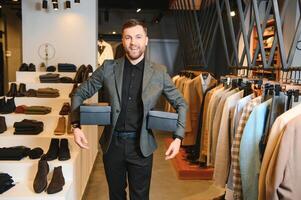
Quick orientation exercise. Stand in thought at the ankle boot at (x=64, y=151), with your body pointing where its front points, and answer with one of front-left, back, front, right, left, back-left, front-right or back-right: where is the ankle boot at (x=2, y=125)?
back-right

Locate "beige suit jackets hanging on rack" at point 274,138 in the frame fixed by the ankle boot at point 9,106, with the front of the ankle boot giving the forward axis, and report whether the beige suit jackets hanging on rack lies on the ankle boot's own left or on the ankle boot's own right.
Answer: on the ankle boot's own left

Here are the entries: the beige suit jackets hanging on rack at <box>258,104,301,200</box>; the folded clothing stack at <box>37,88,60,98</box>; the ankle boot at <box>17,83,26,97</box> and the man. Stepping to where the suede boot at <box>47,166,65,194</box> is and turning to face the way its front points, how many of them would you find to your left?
2

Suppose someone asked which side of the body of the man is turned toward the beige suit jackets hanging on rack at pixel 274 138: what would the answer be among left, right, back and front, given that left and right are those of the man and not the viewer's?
left

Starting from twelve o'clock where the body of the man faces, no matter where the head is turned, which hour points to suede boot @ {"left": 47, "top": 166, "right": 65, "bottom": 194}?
The suede boot is roughly at 4 o'clock from the man.

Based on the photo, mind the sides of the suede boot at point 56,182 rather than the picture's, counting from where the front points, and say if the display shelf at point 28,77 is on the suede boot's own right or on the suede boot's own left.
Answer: on the suede boot's own right

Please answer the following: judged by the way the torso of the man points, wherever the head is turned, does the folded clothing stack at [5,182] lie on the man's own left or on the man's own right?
on the man's own right

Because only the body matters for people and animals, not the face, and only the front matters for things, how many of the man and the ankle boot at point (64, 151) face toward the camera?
2
